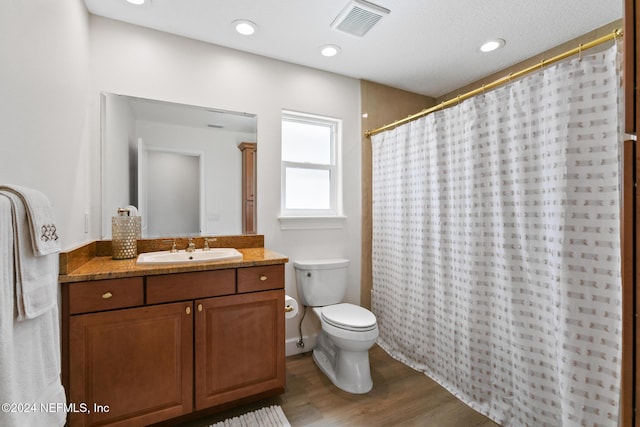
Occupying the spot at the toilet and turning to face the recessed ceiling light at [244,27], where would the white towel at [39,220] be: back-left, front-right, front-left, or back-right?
front-left

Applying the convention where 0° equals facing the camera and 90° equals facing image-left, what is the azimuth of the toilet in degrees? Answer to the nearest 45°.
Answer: approximately 315°

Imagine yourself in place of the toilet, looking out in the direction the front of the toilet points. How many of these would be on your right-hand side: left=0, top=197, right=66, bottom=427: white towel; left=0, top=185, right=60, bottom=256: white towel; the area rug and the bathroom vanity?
4

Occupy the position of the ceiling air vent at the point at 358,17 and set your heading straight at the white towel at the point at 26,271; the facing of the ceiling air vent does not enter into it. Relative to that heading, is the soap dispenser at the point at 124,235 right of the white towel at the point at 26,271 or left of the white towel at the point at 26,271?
right

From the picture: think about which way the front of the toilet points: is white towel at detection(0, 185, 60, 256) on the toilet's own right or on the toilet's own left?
on the toilet's own right
